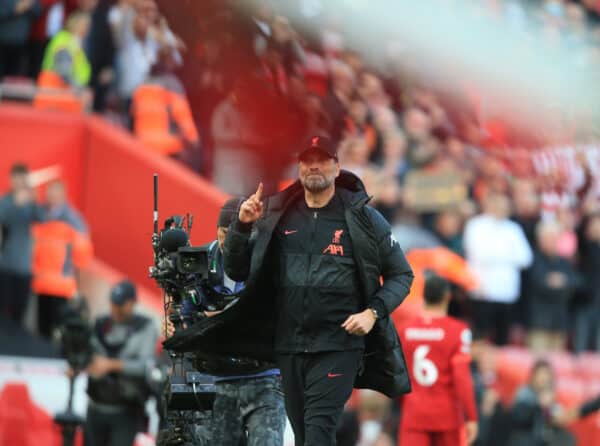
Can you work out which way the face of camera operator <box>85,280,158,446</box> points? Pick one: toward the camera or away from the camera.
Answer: toward the camera

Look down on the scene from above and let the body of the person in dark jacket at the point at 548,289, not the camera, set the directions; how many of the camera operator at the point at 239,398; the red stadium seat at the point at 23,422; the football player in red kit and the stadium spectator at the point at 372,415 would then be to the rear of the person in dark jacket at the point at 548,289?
0

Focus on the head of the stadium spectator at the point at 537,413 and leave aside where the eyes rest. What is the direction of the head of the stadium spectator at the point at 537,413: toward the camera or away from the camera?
toward the camera

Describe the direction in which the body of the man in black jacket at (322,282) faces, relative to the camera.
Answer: toward the camera

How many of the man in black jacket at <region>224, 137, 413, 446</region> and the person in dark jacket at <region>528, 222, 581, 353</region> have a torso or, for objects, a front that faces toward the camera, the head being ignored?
2

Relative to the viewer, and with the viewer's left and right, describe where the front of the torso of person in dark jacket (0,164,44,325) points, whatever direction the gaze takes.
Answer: facing the viewer and to the right of the viewer

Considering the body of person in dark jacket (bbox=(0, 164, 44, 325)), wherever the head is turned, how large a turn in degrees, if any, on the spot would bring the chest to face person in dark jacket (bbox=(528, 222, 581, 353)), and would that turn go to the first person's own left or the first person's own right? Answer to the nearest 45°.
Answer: approximately 45° to the first person's own left

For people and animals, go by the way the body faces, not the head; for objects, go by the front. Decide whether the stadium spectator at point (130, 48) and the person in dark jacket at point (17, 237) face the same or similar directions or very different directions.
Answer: same or similar directions

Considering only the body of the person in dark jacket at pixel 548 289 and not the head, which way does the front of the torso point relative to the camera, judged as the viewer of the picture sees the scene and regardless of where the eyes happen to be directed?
toward the camera

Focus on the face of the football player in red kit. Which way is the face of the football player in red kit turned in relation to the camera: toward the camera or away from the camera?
away from the camera

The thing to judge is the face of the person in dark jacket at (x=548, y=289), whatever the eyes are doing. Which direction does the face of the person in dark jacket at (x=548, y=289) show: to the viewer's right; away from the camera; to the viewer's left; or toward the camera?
toward the camera

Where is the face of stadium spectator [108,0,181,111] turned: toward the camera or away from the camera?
toward the camera
